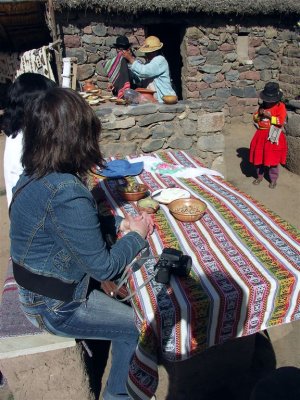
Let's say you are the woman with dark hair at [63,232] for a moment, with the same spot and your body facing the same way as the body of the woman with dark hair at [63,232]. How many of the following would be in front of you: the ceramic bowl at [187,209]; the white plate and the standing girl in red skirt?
3

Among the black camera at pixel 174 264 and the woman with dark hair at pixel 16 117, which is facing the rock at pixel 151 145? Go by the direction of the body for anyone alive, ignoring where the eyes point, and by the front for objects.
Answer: the woman with dark hair

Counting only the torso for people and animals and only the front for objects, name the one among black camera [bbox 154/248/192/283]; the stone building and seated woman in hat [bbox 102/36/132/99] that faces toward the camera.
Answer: the stone building

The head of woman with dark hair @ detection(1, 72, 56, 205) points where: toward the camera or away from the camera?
away from the camera

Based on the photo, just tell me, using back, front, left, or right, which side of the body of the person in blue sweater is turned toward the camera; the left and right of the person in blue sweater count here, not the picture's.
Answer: left

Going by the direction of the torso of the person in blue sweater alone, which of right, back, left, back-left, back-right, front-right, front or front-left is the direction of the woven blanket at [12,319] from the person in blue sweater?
left

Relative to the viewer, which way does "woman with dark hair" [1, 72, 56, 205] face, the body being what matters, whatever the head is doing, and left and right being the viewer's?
facing away from the viewer and to the right of the viewer

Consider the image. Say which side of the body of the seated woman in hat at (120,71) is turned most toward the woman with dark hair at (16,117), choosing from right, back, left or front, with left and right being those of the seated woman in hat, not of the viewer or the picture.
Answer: right

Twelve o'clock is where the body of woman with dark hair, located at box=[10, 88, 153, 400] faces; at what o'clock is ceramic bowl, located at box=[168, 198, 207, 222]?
The ceramic bowl is roughly at 12 o'clock from the woman with dark hair.

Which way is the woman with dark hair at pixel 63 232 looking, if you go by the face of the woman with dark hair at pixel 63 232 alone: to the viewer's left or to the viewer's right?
to the viewer's right

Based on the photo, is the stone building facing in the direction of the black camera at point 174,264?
yes
